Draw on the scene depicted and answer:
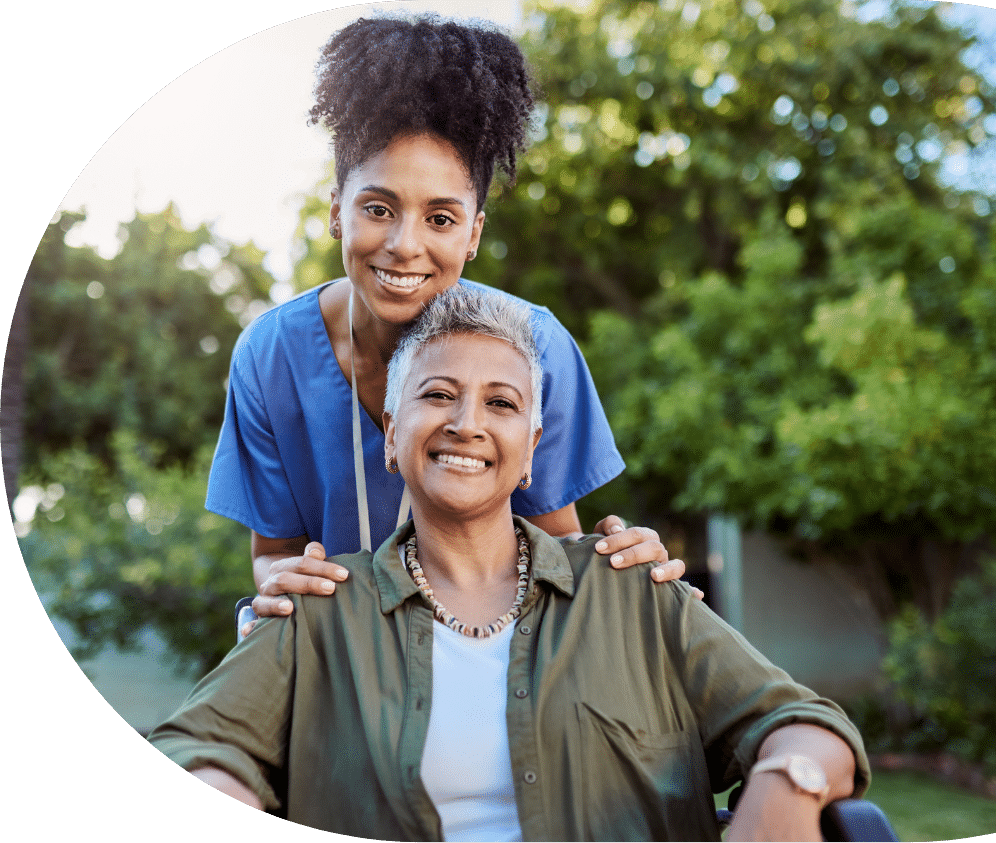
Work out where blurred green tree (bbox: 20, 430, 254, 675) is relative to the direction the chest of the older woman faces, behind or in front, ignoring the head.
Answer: behind

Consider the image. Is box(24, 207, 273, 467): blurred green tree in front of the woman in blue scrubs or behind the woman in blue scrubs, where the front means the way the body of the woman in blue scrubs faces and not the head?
behind

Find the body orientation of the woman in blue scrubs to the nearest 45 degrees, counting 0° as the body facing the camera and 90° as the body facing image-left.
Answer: approximately 0°

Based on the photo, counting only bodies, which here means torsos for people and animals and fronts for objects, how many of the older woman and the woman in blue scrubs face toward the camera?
2

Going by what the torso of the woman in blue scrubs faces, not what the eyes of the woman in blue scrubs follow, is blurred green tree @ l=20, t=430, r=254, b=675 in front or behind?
behind
